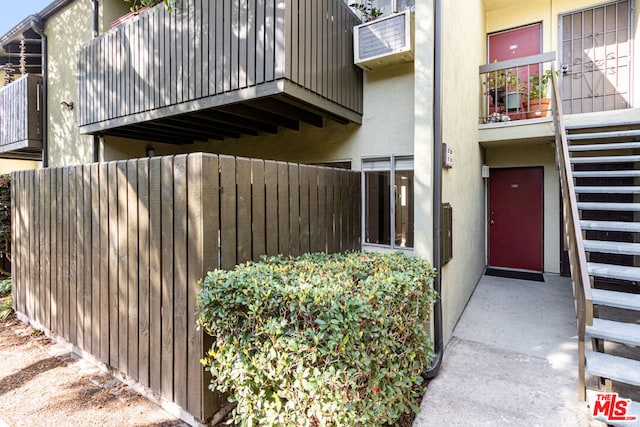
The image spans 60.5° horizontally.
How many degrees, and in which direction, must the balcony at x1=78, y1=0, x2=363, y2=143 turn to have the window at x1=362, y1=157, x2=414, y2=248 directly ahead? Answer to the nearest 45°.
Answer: approximately 135° to its left

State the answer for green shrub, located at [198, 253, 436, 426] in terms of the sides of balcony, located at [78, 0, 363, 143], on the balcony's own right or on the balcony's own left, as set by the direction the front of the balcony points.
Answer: on the balcony's own left

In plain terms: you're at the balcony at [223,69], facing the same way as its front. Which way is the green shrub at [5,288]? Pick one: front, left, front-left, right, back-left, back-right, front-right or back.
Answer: right

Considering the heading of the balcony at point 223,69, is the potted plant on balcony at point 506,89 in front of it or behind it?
behind

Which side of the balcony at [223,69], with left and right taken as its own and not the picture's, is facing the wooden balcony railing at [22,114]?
right

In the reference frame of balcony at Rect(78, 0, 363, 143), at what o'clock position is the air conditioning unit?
The air conditioning unit is roughly at 8 o'clock from the balcony.

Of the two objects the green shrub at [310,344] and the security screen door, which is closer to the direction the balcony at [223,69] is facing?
the green shrub

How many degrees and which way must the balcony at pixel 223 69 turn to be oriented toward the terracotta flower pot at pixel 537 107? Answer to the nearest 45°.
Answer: approximately 135° to its left

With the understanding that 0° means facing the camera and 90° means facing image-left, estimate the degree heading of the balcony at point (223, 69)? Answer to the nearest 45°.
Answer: approximately 45°

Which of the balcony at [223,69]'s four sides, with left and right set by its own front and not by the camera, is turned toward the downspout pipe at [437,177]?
left
